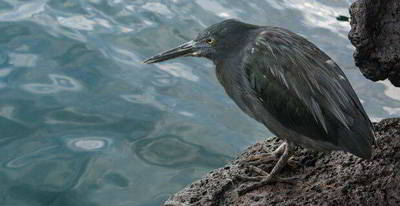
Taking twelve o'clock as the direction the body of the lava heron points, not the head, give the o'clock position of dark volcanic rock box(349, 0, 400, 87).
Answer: The dark volcanic rock is roughly at 5 o'clock from the lava heron.

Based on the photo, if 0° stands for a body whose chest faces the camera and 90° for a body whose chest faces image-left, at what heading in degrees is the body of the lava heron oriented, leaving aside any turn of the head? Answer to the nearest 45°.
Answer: approximately 90°
